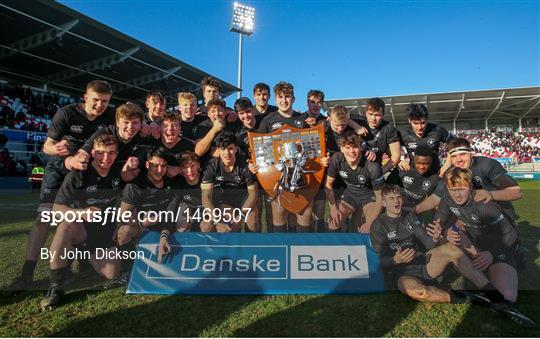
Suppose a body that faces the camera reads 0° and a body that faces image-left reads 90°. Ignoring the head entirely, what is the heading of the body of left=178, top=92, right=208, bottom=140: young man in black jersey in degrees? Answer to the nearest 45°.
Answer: approximately 0°

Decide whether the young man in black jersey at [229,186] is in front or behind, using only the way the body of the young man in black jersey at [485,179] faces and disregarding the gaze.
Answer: in front

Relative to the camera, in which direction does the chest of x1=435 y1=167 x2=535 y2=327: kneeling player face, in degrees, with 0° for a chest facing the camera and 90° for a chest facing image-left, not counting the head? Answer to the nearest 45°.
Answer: approximately 45°

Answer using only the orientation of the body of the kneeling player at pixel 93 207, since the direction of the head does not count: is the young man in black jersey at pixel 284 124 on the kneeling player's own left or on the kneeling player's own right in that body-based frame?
on the kneeling player's own left

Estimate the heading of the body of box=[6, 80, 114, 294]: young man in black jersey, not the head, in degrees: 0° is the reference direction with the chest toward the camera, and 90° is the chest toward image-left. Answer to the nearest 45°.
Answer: approximately 315°

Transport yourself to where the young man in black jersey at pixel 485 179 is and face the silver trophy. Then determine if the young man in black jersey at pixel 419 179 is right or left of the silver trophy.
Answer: right

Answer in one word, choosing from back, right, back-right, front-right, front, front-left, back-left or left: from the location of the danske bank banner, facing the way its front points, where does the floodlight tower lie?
back

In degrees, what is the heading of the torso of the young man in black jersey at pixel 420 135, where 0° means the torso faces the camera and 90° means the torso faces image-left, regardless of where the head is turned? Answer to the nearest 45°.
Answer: approximately 0°

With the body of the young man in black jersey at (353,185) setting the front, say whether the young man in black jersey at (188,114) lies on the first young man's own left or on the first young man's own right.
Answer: on the first young man's own right
